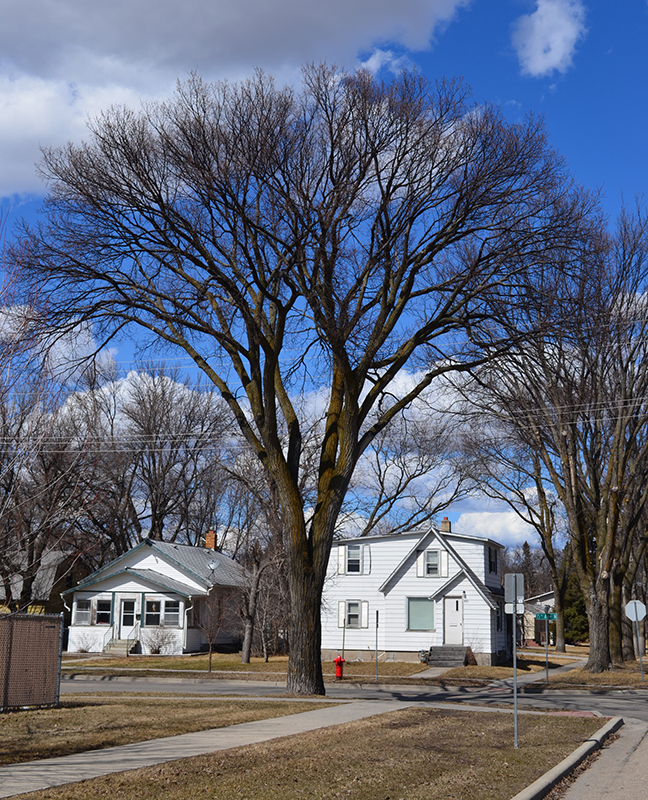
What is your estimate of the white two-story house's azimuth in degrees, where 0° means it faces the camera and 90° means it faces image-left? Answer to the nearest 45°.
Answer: approximately 0°

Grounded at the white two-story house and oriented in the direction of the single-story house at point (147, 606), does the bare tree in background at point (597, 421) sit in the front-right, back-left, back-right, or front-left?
back-left

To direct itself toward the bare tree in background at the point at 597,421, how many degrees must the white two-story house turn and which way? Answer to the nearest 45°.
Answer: approximately 45° to its left

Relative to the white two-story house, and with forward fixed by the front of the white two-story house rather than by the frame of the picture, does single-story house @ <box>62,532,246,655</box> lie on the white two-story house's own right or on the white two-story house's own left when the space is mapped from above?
on the white two-story house's own right

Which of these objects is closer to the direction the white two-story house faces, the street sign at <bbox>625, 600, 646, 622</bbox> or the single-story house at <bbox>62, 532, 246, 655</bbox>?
the street sign

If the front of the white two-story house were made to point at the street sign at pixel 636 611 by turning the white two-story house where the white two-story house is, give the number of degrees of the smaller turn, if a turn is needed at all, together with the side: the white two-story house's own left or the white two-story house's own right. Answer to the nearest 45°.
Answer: approximately 45° to the white two-story house's own left
